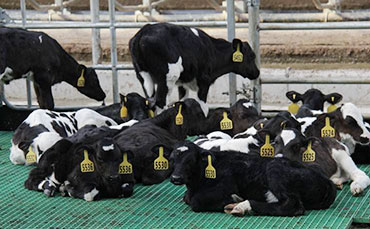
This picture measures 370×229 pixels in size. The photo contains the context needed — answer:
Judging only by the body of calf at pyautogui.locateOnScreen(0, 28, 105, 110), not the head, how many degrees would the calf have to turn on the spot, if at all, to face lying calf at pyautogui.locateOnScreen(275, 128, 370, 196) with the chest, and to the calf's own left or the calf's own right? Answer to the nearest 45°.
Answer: approximately 45° to the calf's own right

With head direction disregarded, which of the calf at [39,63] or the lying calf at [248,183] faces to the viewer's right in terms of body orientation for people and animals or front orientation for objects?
the calf

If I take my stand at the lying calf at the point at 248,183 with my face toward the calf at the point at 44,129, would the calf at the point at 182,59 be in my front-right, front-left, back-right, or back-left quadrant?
front-right

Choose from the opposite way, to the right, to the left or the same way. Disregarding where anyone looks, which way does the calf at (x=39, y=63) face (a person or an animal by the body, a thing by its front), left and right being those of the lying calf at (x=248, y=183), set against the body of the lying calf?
the opposite way

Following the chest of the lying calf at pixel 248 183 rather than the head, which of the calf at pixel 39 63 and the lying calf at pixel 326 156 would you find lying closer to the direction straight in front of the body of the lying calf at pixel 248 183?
the calf

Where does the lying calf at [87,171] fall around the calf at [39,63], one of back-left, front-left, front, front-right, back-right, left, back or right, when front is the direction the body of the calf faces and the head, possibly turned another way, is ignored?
right

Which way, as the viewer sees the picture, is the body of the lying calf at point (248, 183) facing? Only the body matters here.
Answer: to the viewer's left

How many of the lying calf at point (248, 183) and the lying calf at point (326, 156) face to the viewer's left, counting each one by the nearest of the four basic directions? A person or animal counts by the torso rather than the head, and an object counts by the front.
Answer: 2

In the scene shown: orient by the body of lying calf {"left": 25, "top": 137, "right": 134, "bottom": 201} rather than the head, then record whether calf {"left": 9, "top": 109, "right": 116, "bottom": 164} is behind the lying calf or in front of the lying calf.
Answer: behind

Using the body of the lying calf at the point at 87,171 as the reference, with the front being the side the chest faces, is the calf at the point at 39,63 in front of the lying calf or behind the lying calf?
behind

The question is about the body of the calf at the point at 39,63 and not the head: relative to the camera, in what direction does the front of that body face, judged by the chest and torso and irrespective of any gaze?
to the viewer's right

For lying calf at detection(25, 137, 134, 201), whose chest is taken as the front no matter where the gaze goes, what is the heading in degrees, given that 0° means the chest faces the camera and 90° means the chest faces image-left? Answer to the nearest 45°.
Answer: approximately 315°

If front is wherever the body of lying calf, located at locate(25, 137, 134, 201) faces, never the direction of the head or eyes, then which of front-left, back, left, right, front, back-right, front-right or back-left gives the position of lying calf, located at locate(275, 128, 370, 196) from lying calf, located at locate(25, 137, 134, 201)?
front-left

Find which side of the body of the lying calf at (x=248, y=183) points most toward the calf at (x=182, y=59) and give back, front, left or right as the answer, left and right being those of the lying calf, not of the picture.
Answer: right
